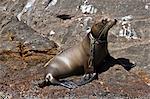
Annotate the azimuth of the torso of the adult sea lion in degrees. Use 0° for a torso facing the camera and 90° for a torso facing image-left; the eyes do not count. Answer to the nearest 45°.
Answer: approximately 270°
